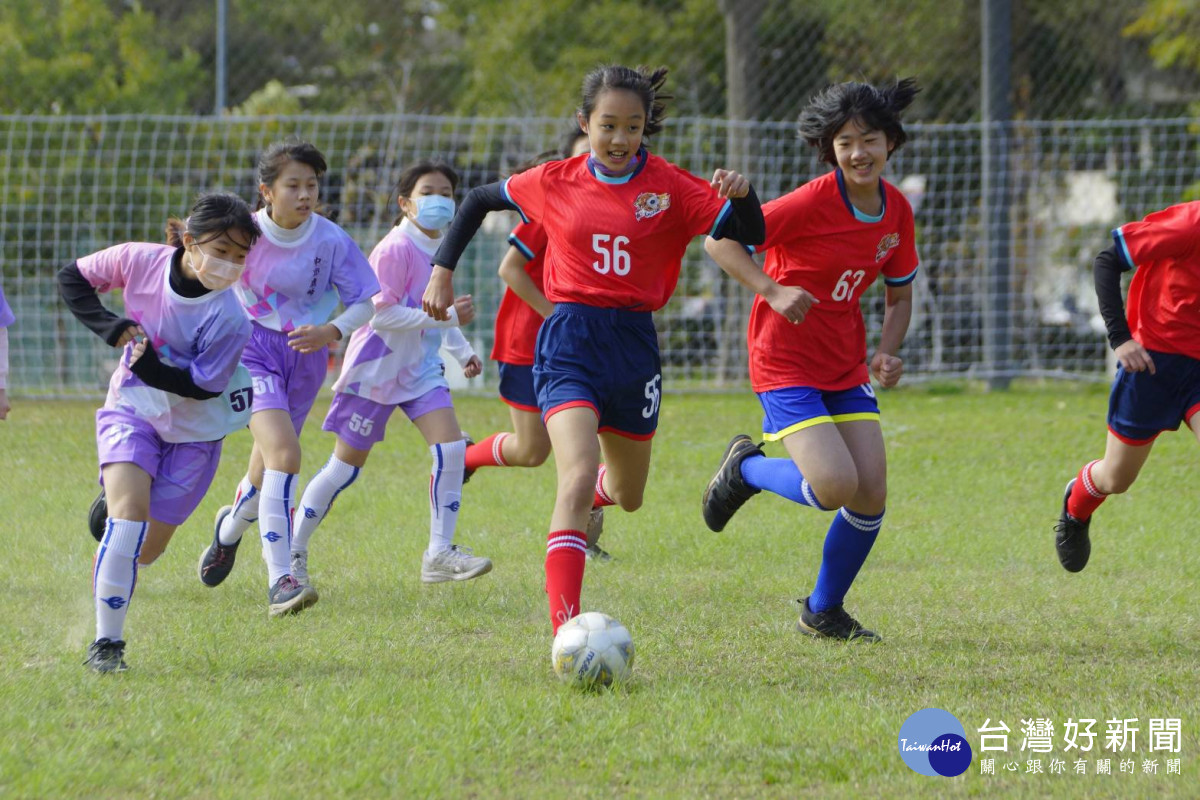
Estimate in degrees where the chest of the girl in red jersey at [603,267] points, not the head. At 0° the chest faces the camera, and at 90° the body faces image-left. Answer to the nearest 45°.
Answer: approximately 0°

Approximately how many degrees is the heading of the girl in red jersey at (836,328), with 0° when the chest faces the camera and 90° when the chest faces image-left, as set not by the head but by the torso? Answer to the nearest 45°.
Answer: approximately 315°

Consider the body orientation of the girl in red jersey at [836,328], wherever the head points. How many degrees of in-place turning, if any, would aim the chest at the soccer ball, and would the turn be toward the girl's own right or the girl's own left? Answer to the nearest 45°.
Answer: approximately 90° to the girl's own right
